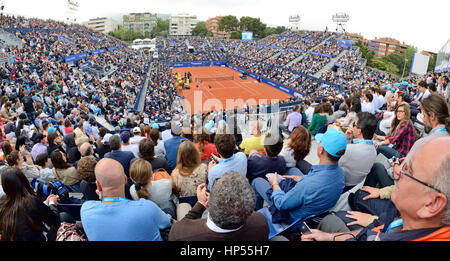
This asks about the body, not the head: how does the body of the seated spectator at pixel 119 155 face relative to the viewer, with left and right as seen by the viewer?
facing away from the viewer

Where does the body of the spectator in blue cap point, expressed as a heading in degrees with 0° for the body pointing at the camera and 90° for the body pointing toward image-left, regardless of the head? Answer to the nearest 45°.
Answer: approximately 135°

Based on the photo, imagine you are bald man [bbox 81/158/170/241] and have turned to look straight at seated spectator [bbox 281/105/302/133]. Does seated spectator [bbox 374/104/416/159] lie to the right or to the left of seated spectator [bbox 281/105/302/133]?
right

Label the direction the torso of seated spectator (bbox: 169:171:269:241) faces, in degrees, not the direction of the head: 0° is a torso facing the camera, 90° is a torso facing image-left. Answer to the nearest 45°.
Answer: approximately 180°

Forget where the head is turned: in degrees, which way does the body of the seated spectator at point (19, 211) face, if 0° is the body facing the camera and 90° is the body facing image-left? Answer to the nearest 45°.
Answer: approximately 225°

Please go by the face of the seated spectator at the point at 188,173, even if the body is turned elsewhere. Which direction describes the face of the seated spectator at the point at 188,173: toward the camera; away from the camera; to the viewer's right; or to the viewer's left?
away from the camera

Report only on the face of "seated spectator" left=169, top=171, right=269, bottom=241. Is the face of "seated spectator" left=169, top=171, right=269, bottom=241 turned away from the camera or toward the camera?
away from the camera

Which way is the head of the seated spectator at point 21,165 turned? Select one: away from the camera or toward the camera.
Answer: away from the camera

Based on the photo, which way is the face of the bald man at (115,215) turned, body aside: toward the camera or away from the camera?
away from the camera

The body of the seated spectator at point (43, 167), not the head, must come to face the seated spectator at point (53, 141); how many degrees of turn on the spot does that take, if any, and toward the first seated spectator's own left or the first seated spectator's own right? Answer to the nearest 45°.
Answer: approximately 45° to the first seated spectator's own left

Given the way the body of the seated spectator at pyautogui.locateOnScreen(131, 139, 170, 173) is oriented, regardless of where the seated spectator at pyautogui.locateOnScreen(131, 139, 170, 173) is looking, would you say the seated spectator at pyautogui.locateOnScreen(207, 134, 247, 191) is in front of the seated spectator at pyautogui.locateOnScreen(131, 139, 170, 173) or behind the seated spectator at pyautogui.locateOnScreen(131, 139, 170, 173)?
behind
